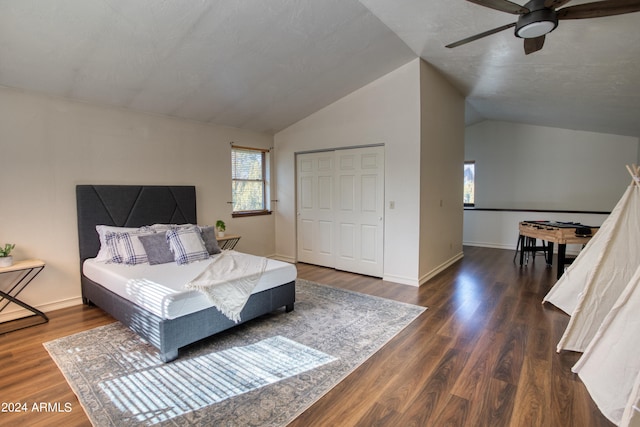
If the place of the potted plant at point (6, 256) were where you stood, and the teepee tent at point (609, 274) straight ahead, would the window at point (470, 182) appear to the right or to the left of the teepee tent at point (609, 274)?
left

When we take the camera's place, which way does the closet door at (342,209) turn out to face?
facing the viewer and to the left of the viewer

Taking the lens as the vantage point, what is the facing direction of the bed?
facing the viewer and to the right of the viewer

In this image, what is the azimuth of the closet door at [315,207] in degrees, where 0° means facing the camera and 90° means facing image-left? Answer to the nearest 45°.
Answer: approximately 45°

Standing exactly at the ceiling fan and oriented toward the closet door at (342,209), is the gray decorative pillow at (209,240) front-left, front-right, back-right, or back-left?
front-left

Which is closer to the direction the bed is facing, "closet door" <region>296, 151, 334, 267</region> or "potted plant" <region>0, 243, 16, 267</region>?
the closet door

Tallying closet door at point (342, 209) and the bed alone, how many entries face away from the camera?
0

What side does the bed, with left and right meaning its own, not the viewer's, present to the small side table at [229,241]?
left

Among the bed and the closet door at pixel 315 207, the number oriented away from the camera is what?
0
